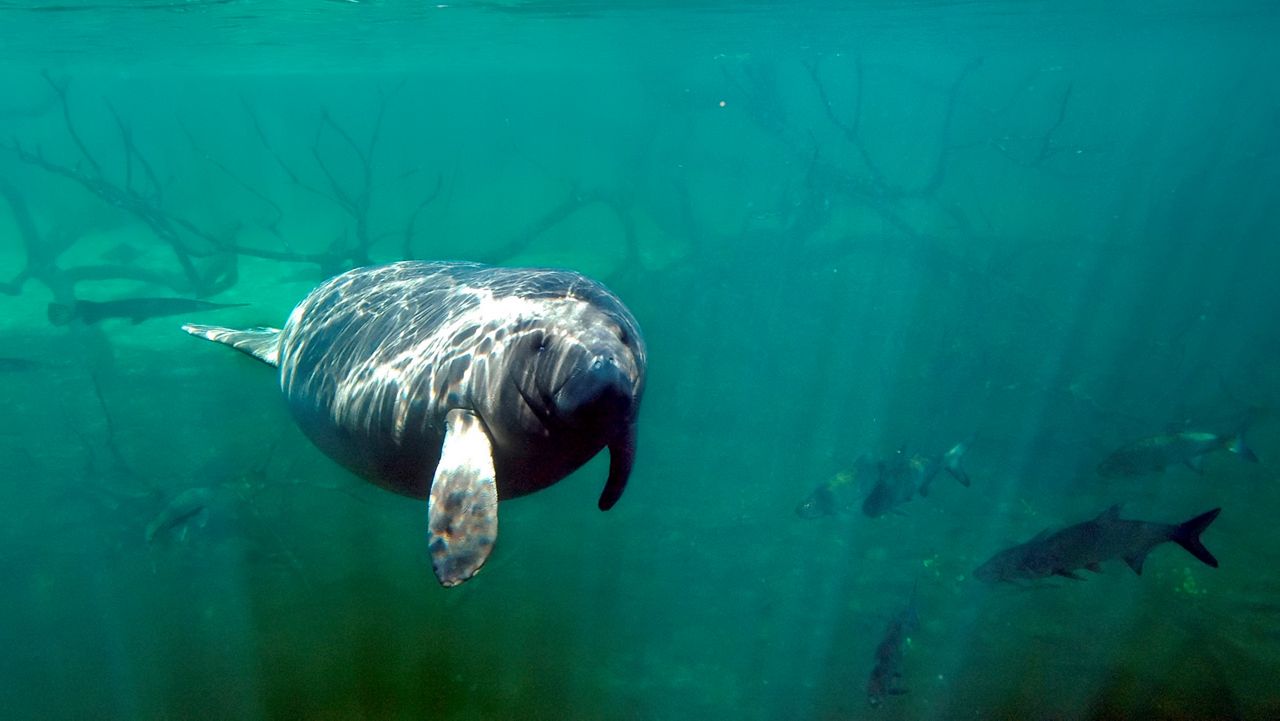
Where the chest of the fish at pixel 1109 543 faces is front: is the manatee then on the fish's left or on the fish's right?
on the fish's left

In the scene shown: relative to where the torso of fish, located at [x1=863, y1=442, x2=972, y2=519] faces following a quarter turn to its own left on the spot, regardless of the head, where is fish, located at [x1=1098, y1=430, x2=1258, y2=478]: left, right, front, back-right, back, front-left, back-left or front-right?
back-left

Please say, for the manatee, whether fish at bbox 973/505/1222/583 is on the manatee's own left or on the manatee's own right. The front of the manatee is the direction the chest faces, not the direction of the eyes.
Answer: on the manatee's own left

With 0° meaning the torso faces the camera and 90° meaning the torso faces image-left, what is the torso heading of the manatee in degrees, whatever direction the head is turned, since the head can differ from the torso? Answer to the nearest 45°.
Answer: approximately 315°

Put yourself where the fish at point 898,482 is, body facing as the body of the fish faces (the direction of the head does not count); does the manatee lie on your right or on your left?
on your left

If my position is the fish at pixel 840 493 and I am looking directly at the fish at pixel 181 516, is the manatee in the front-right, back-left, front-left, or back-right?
front-left

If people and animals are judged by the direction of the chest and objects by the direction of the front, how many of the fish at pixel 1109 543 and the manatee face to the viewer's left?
1

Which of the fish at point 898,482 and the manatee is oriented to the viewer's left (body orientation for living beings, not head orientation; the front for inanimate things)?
the fish

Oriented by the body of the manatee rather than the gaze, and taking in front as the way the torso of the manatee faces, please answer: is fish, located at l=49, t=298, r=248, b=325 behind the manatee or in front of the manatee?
behind

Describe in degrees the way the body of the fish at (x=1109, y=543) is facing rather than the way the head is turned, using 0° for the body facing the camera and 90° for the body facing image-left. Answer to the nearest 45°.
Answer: approximately 90°

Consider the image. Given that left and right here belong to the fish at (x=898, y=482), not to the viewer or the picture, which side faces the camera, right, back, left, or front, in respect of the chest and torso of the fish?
left

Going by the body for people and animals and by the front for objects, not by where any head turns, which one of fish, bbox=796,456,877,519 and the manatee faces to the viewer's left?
the fish

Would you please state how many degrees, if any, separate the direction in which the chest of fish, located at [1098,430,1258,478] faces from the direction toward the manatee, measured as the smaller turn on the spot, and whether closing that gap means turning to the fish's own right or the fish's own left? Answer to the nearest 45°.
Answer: approximately 90° to the fish's own left

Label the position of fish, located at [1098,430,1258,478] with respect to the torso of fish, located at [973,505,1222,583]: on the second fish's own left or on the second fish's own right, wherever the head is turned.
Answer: on the second fish's own right

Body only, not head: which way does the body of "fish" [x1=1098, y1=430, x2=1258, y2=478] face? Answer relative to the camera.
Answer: to the viewer's left

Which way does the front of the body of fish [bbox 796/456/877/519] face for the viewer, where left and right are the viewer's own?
facing to the left of the viewer

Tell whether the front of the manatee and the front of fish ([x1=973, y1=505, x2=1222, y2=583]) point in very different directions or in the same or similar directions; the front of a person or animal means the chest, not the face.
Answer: very different directions
